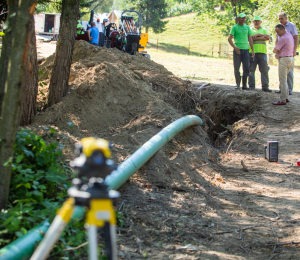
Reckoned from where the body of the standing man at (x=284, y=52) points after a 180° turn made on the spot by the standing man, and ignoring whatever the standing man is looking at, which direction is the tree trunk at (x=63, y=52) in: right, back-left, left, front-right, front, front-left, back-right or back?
back-right

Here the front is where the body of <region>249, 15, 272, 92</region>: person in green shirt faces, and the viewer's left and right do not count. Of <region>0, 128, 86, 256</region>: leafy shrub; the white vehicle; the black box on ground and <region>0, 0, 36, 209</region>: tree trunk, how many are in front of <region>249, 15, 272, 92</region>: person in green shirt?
3

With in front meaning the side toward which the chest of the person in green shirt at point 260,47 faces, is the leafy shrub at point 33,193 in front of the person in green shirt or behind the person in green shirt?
in front

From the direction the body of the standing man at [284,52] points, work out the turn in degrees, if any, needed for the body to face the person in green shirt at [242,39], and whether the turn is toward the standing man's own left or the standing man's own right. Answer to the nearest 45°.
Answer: approximately 45° to the standing man's own right

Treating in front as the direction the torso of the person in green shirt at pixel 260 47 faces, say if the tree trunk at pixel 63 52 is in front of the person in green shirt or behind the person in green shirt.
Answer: in front

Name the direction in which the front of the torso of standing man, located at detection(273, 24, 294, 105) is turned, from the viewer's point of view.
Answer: to the viewer's left

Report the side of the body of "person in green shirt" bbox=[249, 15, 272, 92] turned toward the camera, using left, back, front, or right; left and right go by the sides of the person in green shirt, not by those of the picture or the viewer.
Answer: front
